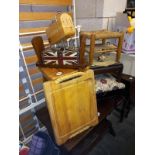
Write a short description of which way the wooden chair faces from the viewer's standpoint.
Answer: facing the viewer and to the right of the viewer
